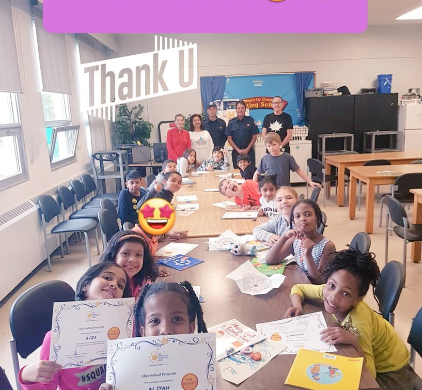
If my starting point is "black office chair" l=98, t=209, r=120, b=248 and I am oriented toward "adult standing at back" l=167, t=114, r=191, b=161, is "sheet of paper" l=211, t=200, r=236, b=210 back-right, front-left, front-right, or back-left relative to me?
front-right

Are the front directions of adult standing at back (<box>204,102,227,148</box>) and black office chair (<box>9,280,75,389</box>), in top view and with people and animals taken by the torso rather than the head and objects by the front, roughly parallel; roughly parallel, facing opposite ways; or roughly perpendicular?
roughly perpendicular

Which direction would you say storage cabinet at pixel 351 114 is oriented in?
toward the camera

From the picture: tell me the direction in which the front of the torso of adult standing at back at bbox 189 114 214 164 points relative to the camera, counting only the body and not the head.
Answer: toward the camera

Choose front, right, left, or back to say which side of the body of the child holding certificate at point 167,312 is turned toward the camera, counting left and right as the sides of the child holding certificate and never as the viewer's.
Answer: front

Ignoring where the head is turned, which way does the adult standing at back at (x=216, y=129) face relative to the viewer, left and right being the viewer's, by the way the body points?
facing the viewer

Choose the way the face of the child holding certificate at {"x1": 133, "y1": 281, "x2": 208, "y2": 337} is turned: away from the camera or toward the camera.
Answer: toward the camera

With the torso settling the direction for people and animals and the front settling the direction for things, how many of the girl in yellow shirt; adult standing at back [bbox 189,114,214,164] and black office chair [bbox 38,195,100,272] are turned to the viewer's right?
1

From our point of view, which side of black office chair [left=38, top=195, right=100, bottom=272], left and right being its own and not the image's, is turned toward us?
right

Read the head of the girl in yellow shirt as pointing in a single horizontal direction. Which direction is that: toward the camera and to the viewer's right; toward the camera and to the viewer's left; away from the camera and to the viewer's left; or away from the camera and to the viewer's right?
toward the camera and to the viewer's left

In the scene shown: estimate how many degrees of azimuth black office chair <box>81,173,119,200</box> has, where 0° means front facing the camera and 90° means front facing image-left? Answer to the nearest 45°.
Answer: approximately 315°

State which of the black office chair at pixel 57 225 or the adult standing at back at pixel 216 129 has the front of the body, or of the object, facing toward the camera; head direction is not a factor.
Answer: the adult standing at back

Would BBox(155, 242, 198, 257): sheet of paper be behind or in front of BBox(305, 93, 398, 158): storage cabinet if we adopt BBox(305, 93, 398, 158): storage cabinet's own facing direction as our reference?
in front

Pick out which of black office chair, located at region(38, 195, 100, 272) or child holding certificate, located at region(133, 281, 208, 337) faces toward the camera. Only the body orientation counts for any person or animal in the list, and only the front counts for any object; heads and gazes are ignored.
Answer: the child holding certificate

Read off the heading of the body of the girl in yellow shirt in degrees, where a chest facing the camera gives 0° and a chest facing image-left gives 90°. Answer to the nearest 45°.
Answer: approximately 45°
